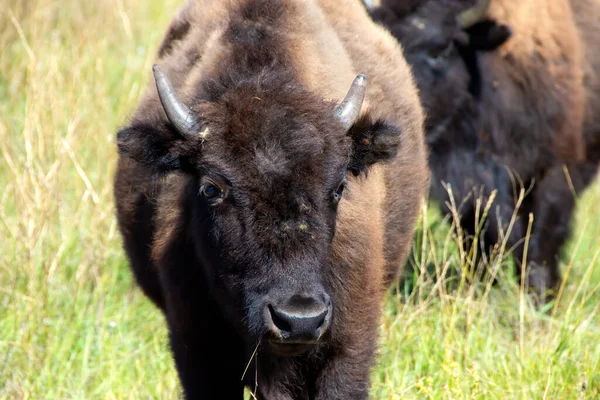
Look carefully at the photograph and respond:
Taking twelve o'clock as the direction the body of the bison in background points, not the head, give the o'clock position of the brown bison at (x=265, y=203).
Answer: The brown bison is roughly at 11 o'clock from the bison in background.

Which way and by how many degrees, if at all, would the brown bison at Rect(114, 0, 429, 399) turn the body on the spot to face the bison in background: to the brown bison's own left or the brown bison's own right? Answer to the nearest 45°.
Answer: approximately 135° to the brown bison's own left

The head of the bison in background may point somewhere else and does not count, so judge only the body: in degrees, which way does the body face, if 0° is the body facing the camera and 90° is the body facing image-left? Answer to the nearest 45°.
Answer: approximately 45°
